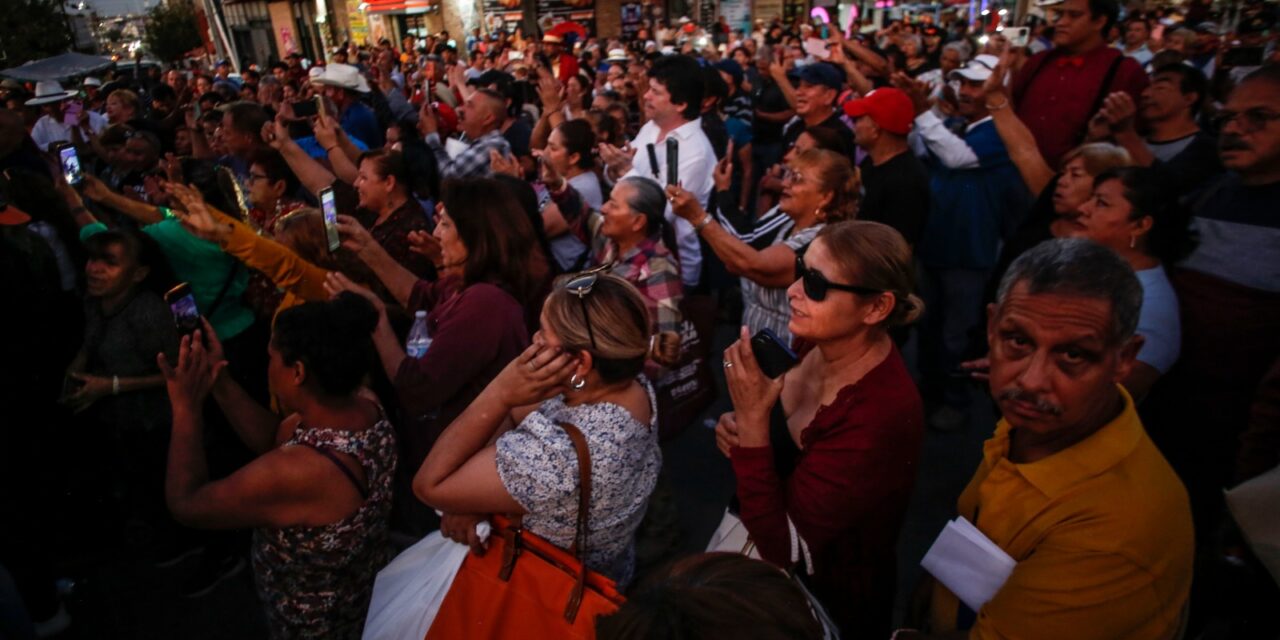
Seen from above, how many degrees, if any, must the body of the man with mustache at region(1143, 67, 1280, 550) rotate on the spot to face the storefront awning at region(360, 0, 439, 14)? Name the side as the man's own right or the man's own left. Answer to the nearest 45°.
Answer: approximately 90° to the man's own right

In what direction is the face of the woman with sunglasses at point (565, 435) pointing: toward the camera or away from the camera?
away from the camera

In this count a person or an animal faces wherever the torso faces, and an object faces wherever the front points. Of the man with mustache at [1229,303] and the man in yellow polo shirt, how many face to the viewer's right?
0

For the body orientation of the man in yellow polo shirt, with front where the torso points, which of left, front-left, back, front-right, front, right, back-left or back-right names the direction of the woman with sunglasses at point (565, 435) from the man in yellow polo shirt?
front-right

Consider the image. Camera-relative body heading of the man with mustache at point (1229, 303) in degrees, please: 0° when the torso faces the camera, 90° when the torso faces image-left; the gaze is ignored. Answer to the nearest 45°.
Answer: approximately 45°

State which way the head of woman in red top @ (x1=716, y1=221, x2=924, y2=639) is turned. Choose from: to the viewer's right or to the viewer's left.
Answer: to the viewer's left

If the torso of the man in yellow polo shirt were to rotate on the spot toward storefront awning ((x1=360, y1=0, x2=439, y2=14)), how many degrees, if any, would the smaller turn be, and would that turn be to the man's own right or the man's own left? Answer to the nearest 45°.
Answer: approximately 90° to the man's own right

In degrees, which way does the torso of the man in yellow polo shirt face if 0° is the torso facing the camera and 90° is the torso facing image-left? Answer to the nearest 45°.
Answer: approximately 45°
